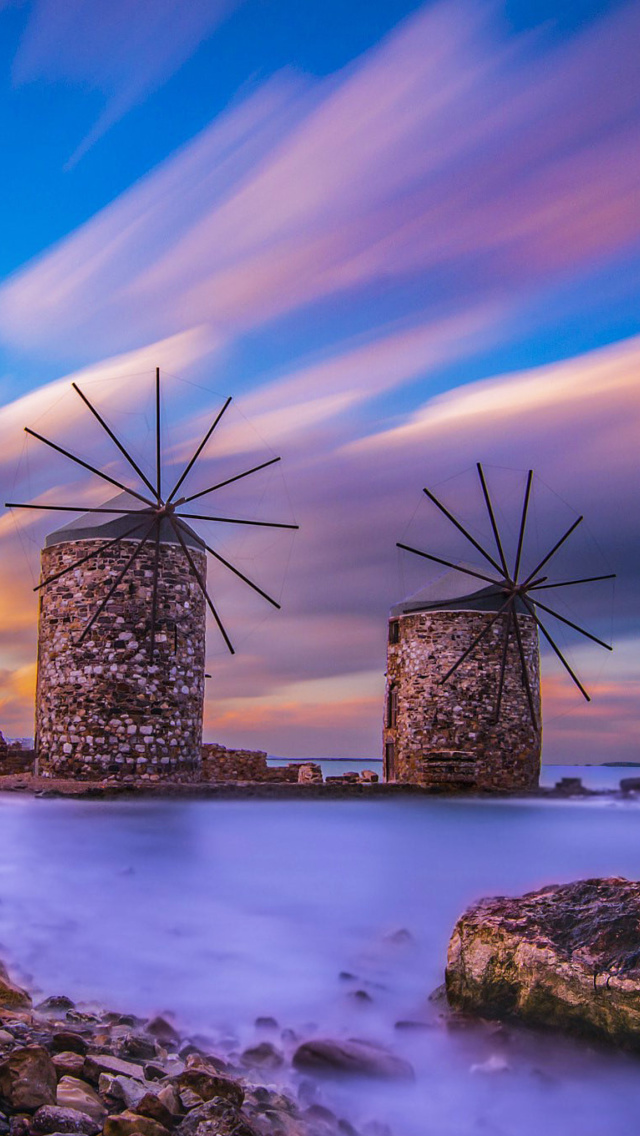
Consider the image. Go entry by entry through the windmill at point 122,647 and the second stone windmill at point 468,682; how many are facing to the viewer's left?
0

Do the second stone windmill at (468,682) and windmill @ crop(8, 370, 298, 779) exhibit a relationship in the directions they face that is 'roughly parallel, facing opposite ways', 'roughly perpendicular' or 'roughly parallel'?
roughly parallel

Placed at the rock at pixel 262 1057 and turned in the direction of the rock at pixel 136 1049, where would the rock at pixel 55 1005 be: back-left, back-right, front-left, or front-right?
front-right

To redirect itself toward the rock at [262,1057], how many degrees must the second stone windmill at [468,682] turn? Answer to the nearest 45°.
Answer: approximately 45° to its right

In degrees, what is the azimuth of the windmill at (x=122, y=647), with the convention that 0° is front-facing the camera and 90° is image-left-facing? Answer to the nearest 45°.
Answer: approximately 315°

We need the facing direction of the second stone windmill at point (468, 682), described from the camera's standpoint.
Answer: facing the viewer and to the right of the viewer

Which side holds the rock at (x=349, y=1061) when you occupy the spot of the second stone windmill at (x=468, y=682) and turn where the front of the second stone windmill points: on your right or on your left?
on your right

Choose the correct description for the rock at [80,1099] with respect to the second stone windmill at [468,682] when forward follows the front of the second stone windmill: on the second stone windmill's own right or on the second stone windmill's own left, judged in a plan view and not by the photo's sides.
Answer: on the second stone windmill's own right

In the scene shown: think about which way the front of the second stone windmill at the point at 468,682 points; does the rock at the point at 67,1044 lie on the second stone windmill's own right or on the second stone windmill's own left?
on the second stone windmill's own right

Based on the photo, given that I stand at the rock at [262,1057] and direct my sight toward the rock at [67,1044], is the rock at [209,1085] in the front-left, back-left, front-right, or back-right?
front-left

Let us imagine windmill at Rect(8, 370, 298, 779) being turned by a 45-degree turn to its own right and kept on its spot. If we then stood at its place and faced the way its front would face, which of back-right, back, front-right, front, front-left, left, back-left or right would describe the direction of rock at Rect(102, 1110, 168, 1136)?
front

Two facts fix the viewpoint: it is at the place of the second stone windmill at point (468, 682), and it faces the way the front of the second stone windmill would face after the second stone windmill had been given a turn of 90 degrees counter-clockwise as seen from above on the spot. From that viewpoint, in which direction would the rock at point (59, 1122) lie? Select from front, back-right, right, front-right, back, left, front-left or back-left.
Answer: back-right

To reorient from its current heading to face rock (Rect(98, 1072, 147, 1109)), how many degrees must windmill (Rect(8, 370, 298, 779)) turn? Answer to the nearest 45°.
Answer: approximately 45° to its right

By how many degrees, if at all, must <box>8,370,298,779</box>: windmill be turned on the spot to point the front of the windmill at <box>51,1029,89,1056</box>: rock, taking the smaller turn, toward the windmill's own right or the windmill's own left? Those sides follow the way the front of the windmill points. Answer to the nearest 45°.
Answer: approximately 45° to the windmill's own right

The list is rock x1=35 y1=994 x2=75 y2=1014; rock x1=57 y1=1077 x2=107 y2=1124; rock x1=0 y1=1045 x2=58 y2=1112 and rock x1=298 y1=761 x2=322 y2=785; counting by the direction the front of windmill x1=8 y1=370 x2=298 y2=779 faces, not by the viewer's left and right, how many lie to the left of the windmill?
1

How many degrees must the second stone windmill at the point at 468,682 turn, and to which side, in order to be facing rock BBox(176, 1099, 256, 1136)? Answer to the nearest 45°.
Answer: approximately 45° to its right
